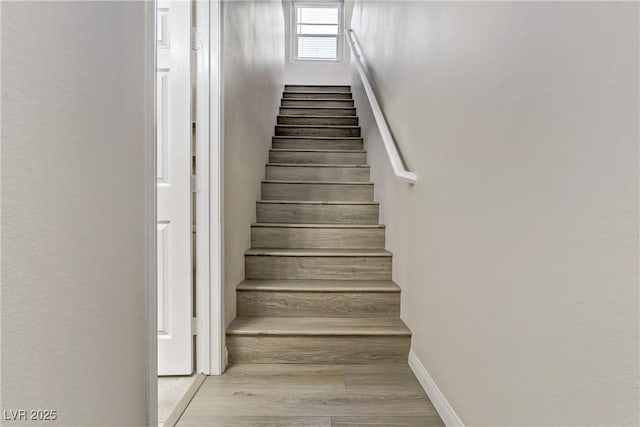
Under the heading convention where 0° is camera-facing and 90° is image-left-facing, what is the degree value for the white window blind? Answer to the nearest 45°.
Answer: approximately 0°

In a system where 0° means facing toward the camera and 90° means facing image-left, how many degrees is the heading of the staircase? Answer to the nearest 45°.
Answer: approximately 0°

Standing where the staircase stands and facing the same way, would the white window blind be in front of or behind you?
behind

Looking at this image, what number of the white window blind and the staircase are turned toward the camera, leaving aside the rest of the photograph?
2

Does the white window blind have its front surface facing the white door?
yes

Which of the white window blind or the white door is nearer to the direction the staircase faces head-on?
the white door

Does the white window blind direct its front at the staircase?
yes
